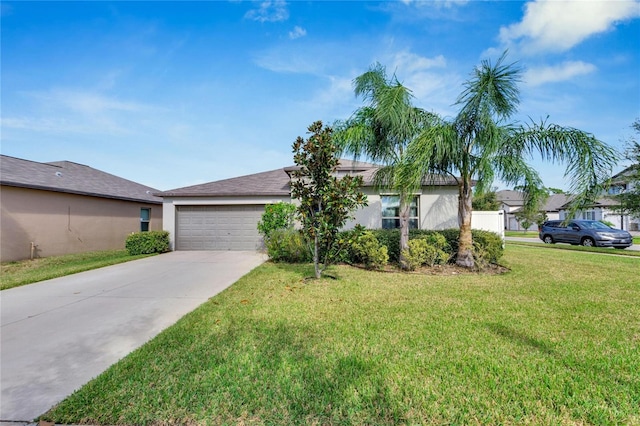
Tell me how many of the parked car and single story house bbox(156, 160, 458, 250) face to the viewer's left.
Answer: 0

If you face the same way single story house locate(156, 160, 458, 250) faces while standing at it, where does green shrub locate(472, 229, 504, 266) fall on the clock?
The green shrub is roughly at 10 o'clock from the single story house.

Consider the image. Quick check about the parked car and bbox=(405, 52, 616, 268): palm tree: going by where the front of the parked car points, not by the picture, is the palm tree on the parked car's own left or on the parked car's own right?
on the parked car's own right

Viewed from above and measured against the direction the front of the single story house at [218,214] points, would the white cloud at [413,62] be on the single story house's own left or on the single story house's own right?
on the single story house's own left

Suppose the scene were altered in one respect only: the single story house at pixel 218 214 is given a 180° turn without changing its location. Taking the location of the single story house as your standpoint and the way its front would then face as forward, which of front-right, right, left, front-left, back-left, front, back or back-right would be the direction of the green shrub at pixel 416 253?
back-right

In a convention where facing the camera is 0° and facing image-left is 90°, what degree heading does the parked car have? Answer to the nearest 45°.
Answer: approximately 315°
